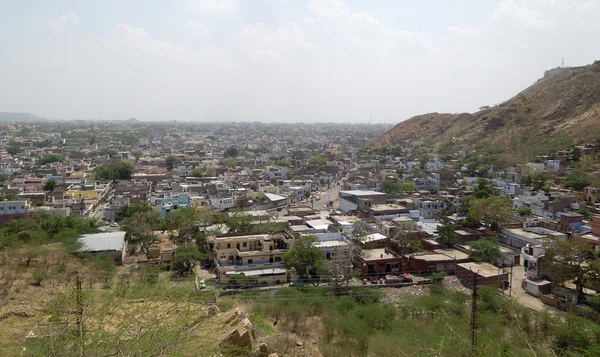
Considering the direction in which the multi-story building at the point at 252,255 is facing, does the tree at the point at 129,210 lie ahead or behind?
behind

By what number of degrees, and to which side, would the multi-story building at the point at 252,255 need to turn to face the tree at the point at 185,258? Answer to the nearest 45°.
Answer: approximately 90° to its right

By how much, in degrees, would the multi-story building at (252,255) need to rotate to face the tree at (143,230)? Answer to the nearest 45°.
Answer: approximately 135° to its right

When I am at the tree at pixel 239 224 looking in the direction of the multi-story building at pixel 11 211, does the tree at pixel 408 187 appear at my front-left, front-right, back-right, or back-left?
back-right

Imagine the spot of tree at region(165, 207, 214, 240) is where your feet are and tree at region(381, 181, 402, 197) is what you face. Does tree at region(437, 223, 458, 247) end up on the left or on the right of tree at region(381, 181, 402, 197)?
right

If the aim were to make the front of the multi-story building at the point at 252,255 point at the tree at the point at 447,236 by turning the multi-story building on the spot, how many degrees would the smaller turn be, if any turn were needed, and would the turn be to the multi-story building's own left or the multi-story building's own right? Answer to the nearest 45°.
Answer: approximately 90° to the multi-story building's own left

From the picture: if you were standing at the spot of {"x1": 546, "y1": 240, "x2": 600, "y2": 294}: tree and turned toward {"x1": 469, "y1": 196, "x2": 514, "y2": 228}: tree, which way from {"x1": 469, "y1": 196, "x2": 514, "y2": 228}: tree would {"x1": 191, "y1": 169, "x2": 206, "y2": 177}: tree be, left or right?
left

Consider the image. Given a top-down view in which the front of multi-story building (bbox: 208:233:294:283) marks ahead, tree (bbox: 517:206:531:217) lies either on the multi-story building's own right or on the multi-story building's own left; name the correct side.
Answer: on the multi-story building's own left

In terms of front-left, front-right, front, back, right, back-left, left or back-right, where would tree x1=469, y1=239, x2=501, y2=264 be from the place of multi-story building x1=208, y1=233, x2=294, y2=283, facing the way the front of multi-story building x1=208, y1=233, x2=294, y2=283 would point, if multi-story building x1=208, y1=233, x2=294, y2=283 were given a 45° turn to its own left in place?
front-left

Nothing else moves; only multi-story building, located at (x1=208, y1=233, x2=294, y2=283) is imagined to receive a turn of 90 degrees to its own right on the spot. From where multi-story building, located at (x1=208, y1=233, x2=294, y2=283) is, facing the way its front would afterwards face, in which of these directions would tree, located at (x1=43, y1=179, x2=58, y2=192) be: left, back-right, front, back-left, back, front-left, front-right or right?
front-right

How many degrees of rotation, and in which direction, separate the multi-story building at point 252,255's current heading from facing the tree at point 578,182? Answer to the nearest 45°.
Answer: approximately 135° to its left

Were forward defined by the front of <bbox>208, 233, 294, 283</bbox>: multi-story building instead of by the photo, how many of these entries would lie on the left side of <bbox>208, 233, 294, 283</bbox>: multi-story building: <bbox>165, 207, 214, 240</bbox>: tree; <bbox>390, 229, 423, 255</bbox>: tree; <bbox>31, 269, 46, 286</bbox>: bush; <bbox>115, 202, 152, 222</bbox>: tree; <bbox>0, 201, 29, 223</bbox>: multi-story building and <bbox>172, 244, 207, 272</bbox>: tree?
1

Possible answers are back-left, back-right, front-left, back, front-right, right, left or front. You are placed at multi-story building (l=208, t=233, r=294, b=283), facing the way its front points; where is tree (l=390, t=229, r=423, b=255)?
left

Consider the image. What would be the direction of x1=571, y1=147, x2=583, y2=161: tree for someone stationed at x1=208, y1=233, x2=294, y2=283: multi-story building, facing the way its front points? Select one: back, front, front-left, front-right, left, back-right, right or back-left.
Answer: back-left

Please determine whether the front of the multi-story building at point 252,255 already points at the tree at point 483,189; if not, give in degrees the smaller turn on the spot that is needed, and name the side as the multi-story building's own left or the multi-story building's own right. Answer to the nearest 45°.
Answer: approximately 135° to the multi-story building's own left

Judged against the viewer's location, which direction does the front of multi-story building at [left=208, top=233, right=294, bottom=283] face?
facing the viewer

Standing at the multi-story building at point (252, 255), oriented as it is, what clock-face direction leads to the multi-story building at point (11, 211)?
the multi-story building at point (11, 211) is roughly at 4 o'clock from the multi-story building at point (252, 255).

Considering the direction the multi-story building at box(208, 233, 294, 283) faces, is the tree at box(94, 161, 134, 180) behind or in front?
behind
